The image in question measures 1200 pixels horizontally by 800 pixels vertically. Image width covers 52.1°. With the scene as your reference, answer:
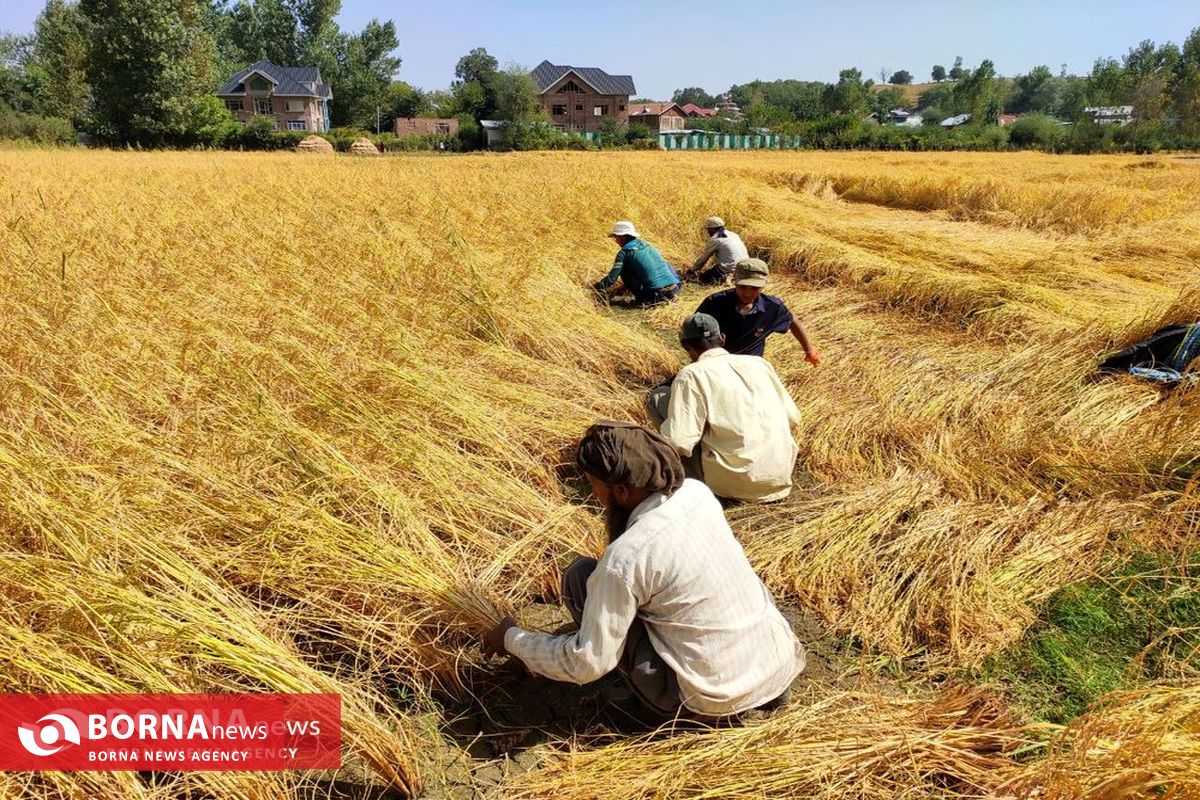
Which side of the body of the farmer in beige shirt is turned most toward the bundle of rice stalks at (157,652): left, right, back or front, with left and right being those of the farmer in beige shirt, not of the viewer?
left

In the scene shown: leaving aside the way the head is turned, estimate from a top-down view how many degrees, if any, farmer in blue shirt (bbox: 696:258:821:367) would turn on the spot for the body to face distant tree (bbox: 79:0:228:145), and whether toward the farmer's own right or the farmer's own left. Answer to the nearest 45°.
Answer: approximately 135° to the farmer's own right

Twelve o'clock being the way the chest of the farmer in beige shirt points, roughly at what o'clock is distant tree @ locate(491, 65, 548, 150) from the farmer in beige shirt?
The distant tree is roughly at 1 o'clock from the farmer in beige shirt.

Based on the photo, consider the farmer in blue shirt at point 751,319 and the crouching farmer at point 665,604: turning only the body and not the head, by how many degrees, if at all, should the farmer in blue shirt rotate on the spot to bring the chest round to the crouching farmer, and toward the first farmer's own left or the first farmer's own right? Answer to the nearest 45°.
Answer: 0° — they already face them

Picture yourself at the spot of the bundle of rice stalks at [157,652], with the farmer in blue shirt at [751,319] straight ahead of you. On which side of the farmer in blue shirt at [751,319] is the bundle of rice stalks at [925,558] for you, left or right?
right

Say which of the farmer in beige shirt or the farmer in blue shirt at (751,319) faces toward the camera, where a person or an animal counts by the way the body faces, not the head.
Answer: the farmer in blue shirt

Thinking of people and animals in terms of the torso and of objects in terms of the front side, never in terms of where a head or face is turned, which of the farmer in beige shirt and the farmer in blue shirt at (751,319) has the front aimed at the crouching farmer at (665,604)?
the farmer in blue shirt

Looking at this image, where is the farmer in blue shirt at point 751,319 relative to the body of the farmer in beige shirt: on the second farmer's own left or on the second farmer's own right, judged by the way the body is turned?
on the second farmer's own right

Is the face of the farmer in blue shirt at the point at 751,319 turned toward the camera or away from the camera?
toward the camera

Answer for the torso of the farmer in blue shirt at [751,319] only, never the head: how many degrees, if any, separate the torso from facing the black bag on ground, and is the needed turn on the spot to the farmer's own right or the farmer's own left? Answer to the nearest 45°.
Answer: approximately 90° to the farmer's own left

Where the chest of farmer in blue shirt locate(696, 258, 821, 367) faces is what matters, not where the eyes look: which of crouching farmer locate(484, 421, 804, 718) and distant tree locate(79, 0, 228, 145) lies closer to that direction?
the crouching farmer

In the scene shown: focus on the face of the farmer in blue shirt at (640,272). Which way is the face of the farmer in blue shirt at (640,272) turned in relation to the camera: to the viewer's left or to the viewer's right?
to the viewer's left

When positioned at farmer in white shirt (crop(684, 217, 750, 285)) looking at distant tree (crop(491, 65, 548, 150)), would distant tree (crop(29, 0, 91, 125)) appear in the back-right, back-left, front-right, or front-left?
front-left

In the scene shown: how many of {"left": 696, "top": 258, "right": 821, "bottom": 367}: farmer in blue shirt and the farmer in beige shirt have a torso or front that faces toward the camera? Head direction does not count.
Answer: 1

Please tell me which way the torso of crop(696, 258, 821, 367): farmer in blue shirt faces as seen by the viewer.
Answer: toward the camera

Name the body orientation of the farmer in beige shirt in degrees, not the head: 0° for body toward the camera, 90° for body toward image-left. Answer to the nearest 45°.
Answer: approximately 135°

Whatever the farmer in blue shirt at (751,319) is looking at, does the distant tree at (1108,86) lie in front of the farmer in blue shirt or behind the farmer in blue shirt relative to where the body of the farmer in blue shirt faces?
behind
